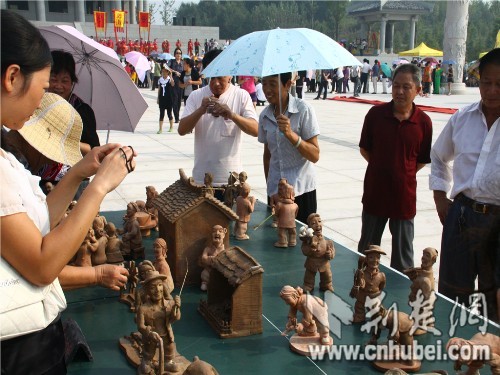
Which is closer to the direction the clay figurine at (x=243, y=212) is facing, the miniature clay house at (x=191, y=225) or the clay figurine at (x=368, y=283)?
the clay figurine

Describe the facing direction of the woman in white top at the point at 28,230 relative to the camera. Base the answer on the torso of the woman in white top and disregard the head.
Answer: to the viewer's right

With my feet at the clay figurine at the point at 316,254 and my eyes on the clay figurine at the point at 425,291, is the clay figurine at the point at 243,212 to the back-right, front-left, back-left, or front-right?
back-left
